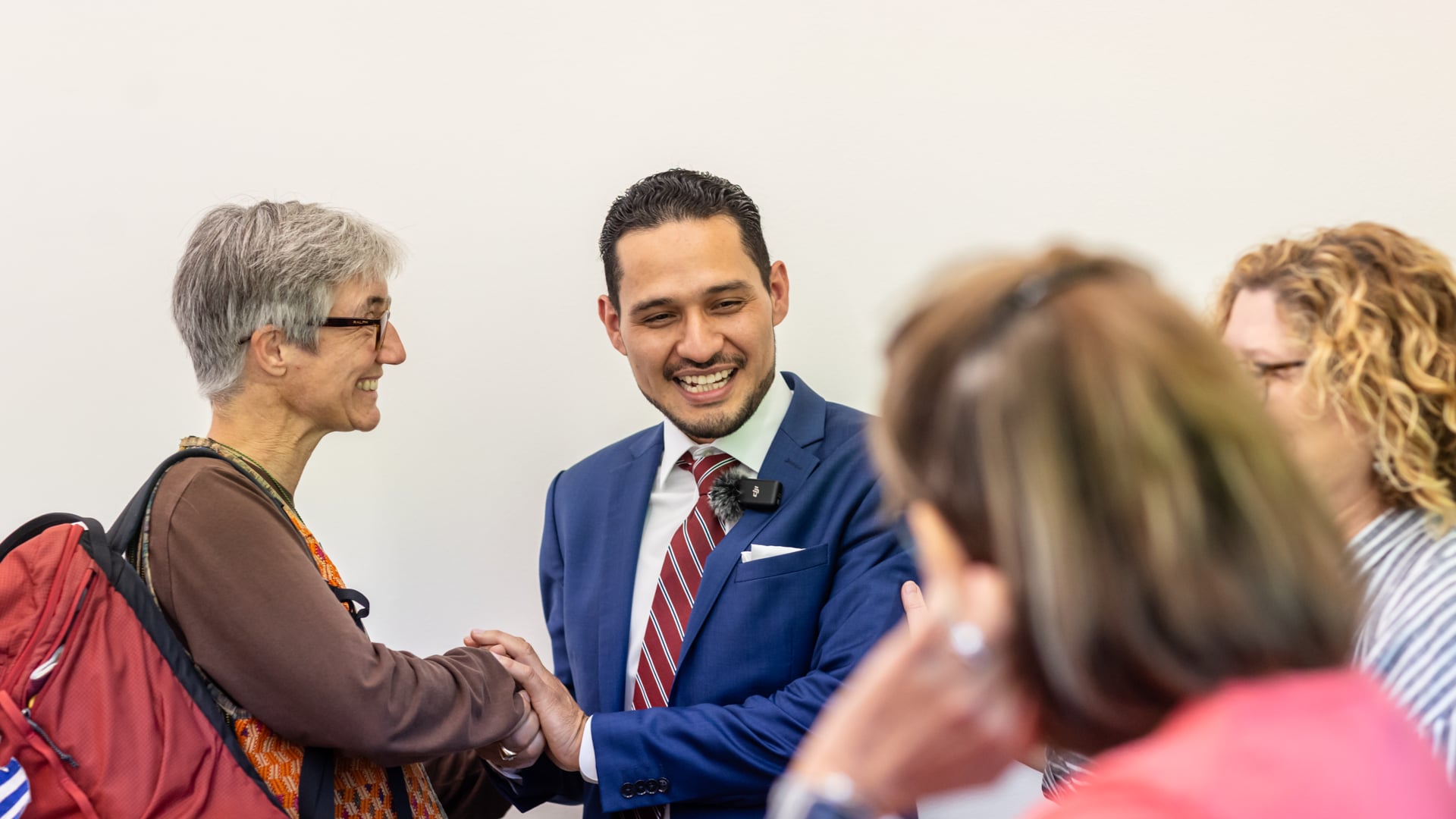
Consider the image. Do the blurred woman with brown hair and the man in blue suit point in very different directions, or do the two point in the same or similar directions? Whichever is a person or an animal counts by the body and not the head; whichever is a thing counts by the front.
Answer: very different directions

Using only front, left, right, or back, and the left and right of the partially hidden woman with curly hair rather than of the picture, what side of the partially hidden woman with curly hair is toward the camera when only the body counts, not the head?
left

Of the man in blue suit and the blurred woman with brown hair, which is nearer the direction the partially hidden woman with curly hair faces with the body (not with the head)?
the man in blue suit

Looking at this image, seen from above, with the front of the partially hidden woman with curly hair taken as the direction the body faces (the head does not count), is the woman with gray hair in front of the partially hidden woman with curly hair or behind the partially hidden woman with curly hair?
in front

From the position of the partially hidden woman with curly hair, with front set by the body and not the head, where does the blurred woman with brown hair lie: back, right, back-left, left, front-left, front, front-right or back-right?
left

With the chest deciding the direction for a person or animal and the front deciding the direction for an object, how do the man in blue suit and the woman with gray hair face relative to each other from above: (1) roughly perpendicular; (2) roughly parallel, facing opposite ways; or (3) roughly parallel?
roughly perpendicular

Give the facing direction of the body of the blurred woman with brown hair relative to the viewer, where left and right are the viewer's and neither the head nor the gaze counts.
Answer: facing away from the viewer and to the left of the viewer

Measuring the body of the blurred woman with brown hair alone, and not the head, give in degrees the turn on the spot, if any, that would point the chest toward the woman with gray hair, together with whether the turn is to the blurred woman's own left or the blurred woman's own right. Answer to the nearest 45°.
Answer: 0° — they already face them

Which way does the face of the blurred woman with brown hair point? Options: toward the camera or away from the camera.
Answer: away from the camera

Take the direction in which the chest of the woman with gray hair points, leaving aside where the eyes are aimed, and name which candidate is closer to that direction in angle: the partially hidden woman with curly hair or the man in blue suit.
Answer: the man in blue suit

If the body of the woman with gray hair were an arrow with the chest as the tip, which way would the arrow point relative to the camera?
to the viewer's right

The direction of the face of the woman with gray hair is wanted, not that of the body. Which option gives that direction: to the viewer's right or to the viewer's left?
to the viewer's right

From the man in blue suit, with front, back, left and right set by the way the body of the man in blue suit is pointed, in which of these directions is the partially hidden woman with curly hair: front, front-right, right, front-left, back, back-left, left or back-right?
front-left

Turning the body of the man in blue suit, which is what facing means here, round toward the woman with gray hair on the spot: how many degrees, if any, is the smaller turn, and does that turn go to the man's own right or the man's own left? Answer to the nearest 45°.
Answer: approximately 90° to the man's own right
